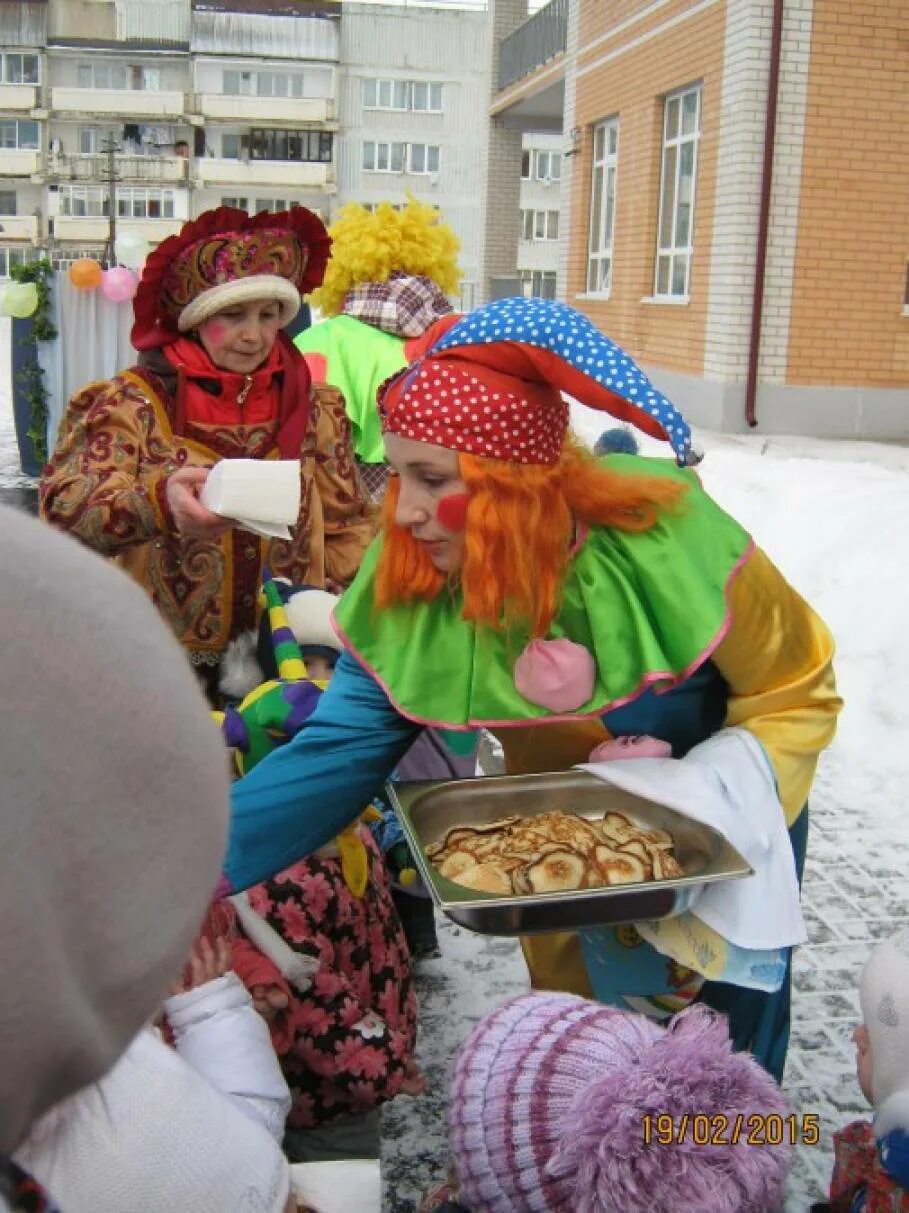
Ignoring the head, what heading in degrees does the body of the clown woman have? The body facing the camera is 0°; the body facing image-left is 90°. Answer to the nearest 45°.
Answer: approximately 45°

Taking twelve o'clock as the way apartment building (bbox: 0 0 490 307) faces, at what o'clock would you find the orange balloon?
The orange balloon is roughly at 12 o'clock from the apartment building.

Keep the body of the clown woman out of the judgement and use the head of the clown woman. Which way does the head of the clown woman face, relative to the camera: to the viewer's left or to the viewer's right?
to the viewer's left

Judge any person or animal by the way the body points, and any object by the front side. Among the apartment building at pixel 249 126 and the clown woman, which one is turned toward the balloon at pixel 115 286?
the apartment building

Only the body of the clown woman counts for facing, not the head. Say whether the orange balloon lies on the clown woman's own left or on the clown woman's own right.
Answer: on the clown woman's own right

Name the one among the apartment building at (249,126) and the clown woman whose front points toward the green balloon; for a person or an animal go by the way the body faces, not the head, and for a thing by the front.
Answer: the apartment building

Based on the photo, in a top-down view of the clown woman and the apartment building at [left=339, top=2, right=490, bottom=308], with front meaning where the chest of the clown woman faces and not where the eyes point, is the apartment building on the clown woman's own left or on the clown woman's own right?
on the clown woman's own right

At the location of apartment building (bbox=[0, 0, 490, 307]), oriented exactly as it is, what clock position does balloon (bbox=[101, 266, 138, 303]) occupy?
The balloon is roughly at 12 o'clock from the apartment building.

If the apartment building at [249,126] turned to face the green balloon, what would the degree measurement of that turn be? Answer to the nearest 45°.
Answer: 0° — it already faces it
